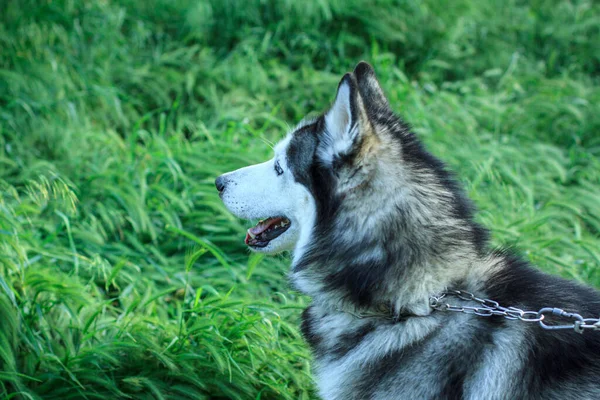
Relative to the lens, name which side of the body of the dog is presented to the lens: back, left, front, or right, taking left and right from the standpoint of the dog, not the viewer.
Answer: left
